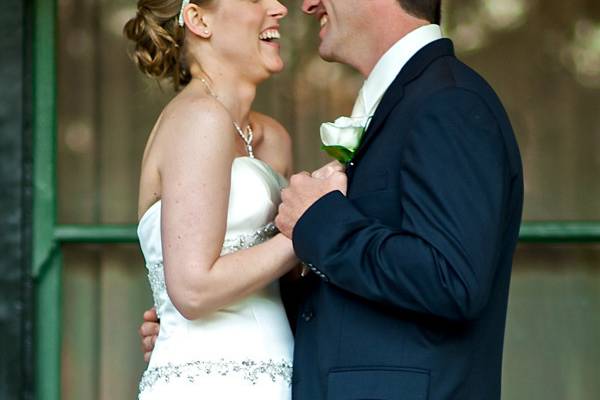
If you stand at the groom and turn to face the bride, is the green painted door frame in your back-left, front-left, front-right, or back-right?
front-right

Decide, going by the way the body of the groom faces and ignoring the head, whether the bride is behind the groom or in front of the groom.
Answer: in front

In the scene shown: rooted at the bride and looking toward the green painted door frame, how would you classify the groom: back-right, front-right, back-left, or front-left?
back-right

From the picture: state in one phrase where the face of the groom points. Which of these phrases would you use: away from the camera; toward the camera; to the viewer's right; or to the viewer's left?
to the viewer's left

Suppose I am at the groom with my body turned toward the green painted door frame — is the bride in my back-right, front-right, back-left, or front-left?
front-left

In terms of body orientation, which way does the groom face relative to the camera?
to the viewer's left

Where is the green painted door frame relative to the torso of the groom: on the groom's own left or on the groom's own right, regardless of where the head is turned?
on the groom's own right

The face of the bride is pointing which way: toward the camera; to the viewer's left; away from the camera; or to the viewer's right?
to the viewer's right
